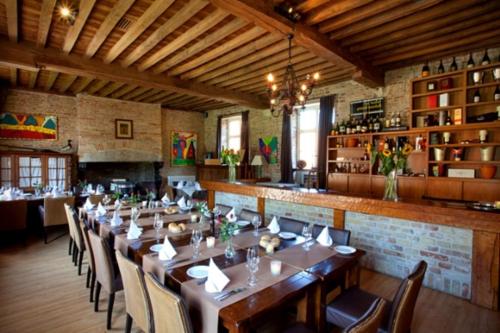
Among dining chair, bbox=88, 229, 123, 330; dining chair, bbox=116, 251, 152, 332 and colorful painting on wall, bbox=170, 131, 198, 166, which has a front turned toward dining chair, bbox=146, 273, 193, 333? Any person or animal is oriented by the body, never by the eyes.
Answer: the colorful painting on wall

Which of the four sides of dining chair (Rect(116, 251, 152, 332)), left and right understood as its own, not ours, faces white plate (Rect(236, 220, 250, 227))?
front

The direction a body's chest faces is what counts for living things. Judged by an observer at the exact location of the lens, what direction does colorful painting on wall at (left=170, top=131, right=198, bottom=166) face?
facing the viewer

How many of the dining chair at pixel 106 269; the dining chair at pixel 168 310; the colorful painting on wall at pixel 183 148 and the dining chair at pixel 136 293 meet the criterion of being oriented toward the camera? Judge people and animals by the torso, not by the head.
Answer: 1

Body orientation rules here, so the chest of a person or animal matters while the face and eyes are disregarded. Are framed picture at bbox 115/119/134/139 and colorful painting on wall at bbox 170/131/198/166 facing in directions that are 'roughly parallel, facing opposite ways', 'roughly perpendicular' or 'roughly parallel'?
roughly parallel

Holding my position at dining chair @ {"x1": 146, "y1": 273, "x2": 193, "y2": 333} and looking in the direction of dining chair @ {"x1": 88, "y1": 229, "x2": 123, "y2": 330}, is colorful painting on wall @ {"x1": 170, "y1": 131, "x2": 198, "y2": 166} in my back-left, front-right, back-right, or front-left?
front-right

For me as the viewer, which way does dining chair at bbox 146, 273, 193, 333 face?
facing away from the viewer and to the right of the viewer

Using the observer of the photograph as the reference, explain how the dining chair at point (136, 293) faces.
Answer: facing away from the viewer and to the right of the viewer

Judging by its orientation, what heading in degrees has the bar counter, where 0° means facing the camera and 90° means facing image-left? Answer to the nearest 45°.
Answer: approximately 45°

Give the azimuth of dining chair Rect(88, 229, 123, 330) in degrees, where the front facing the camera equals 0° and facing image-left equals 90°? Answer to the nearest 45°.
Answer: approximately 225°

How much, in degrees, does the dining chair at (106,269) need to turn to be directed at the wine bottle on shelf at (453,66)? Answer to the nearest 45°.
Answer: approximately 45° to its right

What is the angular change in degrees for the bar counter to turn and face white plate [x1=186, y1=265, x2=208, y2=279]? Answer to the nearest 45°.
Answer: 0° — it already faces it

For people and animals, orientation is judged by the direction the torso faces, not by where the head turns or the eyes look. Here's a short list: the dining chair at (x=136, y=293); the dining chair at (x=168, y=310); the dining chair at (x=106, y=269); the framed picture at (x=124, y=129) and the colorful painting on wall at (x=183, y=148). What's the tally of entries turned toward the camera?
2

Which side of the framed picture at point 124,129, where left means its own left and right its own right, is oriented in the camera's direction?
front

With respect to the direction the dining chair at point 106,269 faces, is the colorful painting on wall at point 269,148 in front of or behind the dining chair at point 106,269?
in front

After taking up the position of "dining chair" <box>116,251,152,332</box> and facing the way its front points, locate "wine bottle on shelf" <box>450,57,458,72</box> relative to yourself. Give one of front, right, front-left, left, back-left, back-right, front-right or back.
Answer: front-right

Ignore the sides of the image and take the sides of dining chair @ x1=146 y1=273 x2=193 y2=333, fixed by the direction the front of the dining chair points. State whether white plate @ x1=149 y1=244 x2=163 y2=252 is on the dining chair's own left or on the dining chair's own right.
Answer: on the dining chair's own left

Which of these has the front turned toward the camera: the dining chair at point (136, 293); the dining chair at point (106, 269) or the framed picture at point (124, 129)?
the framed picture

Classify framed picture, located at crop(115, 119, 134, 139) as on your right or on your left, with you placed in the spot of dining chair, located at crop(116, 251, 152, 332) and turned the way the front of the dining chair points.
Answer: on your left

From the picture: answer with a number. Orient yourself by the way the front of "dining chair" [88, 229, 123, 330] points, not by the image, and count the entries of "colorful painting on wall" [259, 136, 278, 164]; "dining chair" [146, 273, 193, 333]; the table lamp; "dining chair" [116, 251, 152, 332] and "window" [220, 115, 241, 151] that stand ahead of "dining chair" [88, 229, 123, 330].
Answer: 3

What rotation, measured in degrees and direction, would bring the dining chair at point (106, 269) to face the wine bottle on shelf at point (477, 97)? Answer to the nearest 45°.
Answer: approximately 45° to its right
